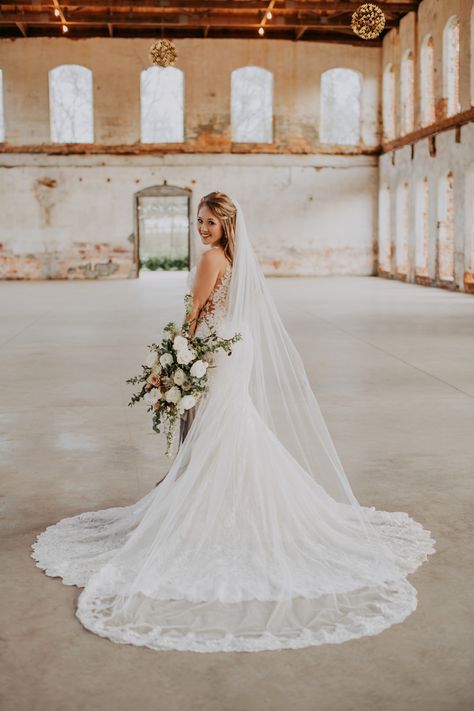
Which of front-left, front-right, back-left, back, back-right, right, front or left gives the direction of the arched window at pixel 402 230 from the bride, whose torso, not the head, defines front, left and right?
front-right

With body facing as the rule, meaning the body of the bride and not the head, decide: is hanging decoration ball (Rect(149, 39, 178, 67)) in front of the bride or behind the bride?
in front

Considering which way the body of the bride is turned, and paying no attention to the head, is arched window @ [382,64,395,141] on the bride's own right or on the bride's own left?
on the bride's own right

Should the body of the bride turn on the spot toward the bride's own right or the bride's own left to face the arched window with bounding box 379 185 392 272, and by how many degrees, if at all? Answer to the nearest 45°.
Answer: approximately 45° to the bride's own right

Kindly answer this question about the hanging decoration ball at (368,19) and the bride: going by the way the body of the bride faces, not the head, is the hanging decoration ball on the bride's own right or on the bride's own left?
on the bride's own right

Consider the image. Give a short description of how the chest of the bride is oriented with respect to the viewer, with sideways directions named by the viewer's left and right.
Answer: facing away from the viewer and to the left of the viewer
